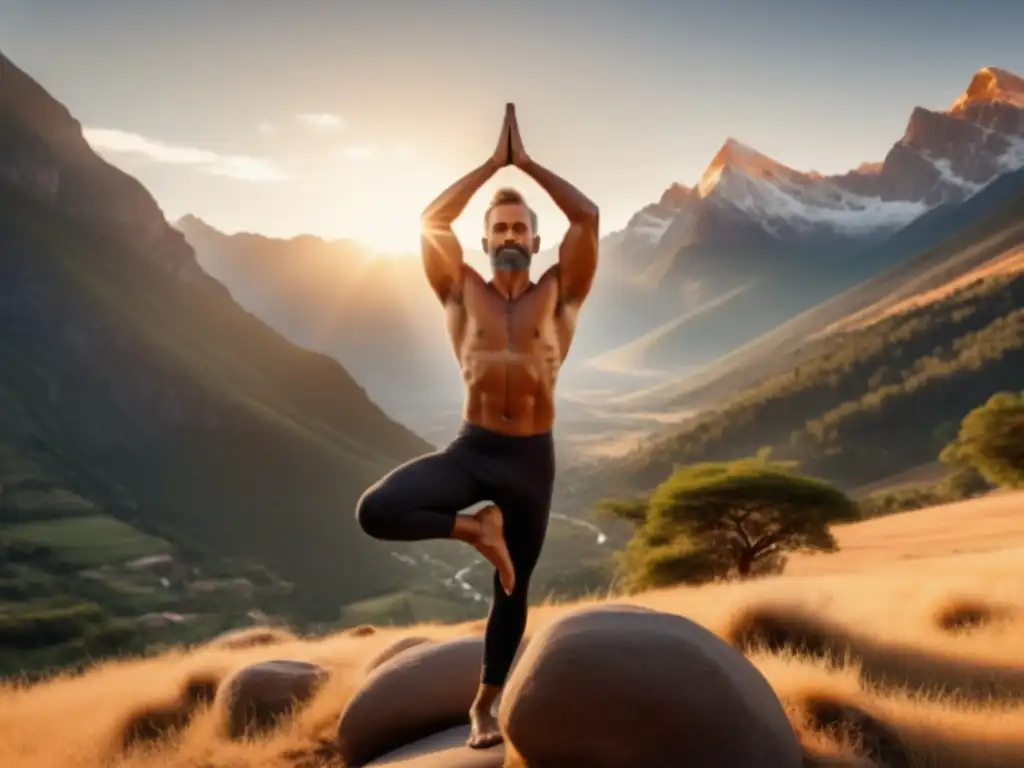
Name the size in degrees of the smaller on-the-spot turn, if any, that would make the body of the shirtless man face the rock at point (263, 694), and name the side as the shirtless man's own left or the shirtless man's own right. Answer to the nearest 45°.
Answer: approximately 135° to the shirtless man's own right

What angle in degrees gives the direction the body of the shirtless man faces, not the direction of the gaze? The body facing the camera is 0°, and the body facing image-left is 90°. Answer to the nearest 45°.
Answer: approximately 0°

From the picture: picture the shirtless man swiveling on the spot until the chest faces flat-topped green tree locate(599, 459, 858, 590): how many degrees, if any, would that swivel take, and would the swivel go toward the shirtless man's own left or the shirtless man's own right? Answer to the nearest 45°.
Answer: approximately 180°

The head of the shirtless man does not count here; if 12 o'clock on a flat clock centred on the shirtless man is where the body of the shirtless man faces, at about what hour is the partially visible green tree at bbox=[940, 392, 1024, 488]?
The partially visible green tree is roughly at 7 o'clock from the shirtless man.

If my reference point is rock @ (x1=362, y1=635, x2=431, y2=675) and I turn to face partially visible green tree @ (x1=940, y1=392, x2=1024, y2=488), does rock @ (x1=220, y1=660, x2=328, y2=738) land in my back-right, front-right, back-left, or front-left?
back-left

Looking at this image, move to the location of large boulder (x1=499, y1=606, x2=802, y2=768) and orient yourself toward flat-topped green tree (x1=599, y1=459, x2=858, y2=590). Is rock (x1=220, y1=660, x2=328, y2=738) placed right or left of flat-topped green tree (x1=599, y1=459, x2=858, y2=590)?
left
